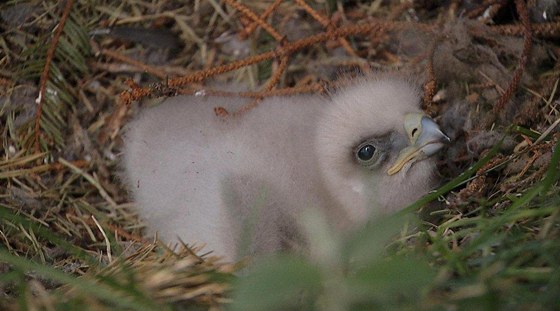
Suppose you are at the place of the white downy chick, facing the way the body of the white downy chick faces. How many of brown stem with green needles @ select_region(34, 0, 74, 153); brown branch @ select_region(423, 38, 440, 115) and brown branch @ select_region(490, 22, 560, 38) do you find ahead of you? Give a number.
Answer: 2

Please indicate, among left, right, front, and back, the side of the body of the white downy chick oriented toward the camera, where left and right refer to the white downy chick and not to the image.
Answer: right

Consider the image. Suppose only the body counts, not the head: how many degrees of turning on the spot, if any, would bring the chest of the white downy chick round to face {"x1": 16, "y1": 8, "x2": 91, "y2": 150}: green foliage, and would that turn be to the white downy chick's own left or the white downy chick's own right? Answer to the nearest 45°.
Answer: approximately 180°

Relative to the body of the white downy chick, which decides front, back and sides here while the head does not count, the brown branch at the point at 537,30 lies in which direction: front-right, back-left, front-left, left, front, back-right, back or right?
front

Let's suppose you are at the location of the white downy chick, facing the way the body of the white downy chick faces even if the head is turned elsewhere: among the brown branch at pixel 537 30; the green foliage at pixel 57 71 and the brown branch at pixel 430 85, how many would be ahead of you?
2

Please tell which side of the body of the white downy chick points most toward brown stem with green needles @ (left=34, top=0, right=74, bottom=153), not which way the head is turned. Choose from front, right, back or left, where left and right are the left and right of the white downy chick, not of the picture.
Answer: back

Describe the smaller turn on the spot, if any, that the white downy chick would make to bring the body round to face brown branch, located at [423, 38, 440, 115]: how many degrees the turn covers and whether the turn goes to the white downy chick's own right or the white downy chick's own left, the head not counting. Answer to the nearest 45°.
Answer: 0° — it already faces it

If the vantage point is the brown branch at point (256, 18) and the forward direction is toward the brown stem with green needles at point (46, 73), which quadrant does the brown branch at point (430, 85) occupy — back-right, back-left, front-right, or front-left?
back-left

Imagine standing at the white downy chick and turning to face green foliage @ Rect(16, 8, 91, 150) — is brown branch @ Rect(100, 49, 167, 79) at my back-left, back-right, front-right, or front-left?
front-right
